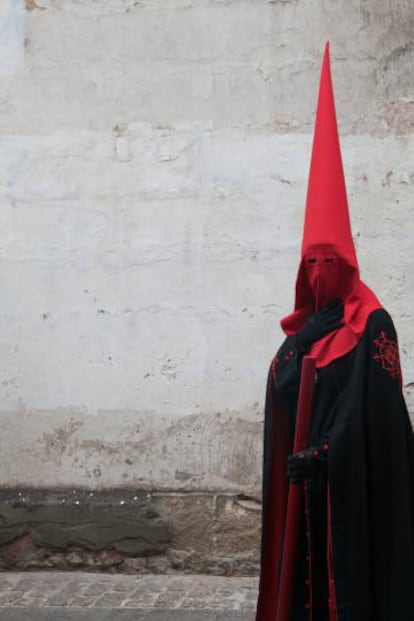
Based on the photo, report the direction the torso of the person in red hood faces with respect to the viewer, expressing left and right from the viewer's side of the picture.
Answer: facing the viewer and to the left of the viewer
